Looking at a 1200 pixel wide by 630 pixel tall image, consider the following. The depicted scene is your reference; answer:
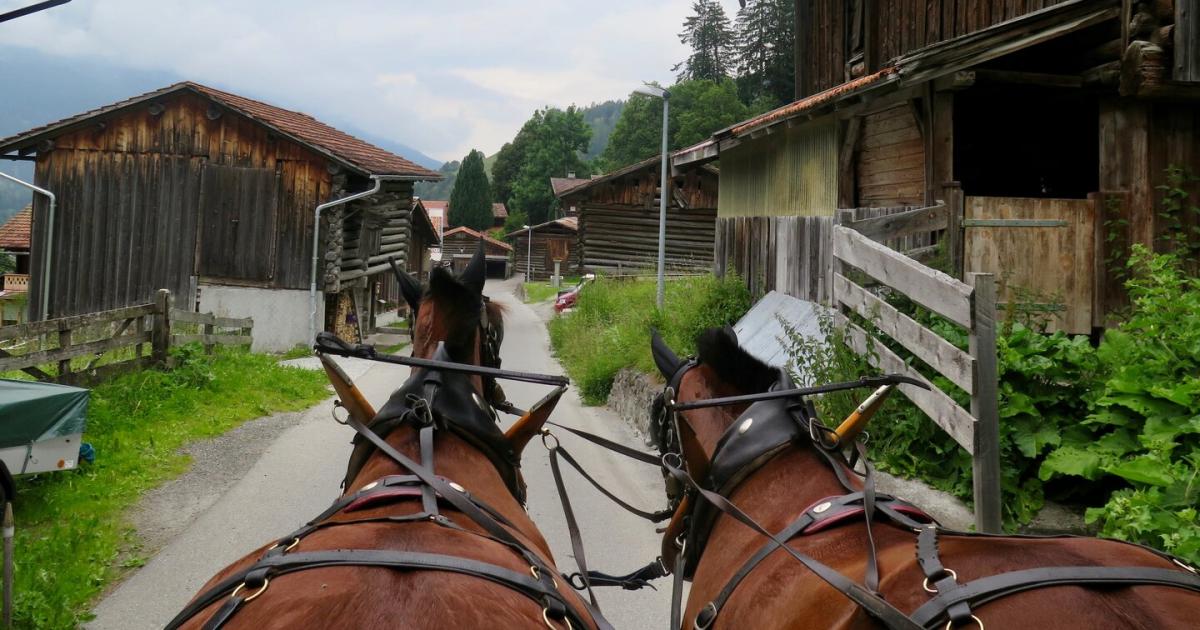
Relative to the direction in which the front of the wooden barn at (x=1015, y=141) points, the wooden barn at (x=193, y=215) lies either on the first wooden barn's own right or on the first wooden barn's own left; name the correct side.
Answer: on the first wooden barn's own right

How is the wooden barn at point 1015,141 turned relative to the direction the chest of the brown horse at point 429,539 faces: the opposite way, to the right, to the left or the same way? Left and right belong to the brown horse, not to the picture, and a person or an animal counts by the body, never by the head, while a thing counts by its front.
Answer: to the left

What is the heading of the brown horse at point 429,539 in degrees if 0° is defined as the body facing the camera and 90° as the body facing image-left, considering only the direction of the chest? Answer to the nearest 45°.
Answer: approximately 180°

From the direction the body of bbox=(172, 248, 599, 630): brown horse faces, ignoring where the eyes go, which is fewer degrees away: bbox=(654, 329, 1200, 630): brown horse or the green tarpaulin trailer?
the green tarpaulin trailer

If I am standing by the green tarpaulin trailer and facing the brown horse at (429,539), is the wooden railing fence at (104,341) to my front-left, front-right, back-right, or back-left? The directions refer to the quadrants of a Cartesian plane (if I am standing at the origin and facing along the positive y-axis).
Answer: back-left

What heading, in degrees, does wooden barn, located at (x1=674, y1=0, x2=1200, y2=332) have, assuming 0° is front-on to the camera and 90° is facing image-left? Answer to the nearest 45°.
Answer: approximately 45°

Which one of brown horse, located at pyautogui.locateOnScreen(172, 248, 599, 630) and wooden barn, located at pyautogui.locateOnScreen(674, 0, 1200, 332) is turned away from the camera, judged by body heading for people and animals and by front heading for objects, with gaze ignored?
the brown horse

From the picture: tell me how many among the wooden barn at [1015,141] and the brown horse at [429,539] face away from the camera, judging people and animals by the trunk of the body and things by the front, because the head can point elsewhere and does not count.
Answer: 1

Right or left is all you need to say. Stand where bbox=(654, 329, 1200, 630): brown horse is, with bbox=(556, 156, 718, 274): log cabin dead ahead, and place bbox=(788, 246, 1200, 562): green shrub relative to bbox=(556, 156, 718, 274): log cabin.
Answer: right

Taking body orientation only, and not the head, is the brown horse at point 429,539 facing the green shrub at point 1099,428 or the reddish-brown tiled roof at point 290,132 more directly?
the reddish-brown tiled roof

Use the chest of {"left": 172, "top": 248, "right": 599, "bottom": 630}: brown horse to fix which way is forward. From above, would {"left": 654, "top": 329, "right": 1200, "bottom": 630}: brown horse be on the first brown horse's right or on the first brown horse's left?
on the first brown horse's right

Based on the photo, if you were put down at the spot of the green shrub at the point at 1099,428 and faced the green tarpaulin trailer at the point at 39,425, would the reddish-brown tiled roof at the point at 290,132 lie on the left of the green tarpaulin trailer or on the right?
right
